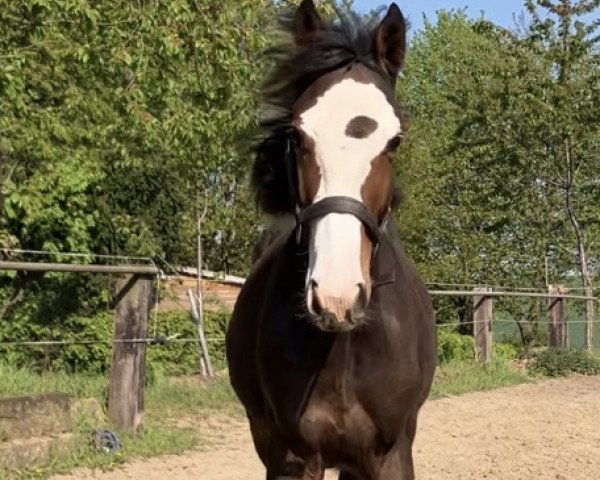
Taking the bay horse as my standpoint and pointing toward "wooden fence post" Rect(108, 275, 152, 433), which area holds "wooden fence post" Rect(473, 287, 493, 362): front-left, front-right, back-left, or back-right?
front-right

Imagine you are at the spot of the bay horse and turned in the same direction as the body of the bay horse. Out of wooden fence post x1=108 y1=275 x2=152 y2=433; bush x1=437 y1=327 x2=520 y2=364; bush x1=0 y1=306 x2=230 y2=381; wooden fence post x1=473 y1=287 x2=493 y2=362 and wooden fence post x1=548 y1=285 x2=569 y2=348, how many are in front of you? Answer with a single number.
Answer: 0

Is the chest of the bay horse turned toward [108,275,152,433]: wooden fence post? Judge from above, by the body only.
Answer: no

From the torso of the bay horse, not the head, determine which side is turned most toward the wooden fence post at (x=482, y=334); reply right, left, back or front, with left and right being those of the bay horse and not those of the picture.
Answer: back

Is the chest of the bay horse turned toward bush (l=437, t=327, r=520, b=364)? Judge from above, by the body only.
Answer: no

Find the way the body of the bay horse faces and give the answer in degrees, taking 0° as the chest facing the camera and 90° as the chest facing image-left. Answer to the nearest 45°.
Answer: approximately 0°

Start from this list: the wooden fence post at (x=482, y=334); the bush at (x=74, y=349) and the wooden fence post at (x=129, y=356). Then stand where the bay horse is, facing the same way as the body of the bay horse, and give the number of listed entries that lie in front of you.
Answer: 0

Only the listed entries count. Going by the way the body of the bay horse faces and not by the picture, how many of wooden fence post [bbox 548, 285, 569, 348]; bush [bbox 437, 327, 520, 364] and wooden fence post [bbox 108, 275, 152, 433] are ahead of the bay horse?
0

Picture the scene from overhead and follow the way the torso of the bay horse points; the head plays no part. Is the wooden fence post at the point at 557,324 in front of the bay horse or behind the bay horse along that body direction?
behind

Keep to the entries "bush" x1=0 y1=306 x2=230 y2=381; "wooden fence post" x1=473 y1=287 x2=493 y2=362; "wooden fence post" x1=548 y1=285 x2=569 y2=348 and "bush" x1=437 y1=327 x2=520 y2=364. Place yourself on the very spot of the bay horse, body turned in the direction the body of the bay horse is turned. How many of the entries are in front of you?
0

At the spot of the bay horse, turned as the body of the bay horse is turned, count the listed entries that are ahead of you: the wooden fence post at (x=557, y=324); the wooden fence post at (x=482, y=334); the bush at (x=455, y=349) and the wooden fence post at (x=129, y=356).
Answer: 0

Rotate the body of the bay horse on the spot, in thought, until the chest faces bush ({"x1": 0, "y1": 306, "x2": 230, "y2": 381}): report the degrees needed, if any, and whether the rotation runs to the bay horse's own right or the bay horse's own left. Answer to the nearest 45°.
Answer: approximately 135° to the bay horse's own right

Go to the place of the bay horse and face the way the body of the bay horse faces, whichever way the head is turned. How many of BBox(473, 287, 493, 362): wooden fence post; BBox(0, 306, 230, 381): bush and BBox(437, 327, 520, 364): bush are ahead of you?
0

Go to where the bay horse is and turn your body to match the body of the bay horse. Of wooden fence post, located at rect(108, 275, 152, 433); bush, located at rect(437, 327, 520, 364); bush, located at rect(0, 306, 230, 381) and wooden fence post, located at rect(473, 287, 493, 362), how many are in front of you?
0
